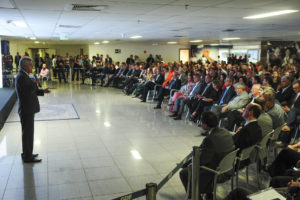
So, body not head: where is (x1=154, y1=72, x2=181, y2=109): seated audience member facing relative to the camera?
to the viewer's left

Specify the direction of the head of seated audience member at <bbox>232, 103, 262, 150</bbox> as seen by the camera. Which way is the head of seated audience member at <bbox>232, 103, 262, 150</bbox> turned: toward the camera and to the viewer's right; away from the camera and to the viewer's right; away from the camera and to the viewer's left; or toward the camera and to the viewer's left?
away from the camera and to the viewer's left

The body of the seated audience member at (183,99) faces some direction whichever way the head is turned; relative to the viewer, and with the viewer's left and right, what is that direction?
facing to the left of the viewer

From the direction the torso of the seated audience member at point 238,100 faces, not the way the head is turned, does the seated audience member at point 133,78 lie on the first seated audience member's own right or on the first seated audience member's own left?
on the first seated audience member's own right

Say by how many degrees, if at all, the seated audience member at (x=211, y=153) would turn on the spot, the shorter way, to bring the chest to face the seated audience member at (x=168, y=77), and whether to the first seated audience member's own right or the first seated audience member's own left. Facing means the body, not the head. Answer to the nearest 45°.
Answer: approximately 45° to the first seated audience member's own right

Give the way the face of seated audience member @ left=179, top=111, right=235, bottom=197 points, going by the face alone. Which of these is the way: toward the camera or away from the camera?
away from the camera

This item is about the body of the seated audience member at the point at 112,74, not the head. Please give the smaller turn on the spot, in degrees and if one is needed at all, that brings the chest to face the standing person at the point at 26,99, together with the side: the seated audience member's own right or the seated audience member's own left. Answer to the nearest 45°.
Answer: approximately 45° to the seated audience member's own left

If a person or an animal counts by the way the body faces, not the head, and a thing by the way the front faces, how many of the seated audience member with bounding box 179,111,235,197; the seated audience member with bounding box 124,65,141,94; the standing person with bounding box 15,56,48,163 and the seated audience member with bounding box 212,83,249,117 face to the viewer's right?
1

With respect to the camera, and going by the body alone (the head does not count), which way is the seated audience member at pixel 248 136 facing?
to the viewer's left

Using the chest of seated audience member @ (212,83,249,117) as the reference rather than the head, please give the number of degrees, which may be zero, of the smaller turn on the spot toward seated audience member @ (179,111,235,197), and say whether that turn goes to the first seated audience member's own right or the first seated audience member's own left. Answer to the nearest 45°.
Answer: approximately 90° to the first seated audience member's own left

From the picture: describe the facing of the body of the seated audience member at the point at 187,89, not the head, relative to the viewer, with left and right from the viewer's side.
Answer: facing to the left of the viewer

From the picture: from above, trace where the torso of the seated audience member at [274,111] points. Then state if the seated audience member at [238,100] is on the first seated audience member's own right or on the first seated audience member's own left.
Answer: on the first seated audience member's own right

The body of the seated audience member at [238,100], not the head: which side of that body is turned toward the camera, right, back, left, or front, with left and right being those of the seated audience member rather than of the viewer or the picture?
left

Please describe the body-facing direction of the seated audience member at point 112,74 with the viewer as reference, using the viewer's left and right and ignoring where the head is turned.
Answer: facing the viewer and to the left of the viewer
